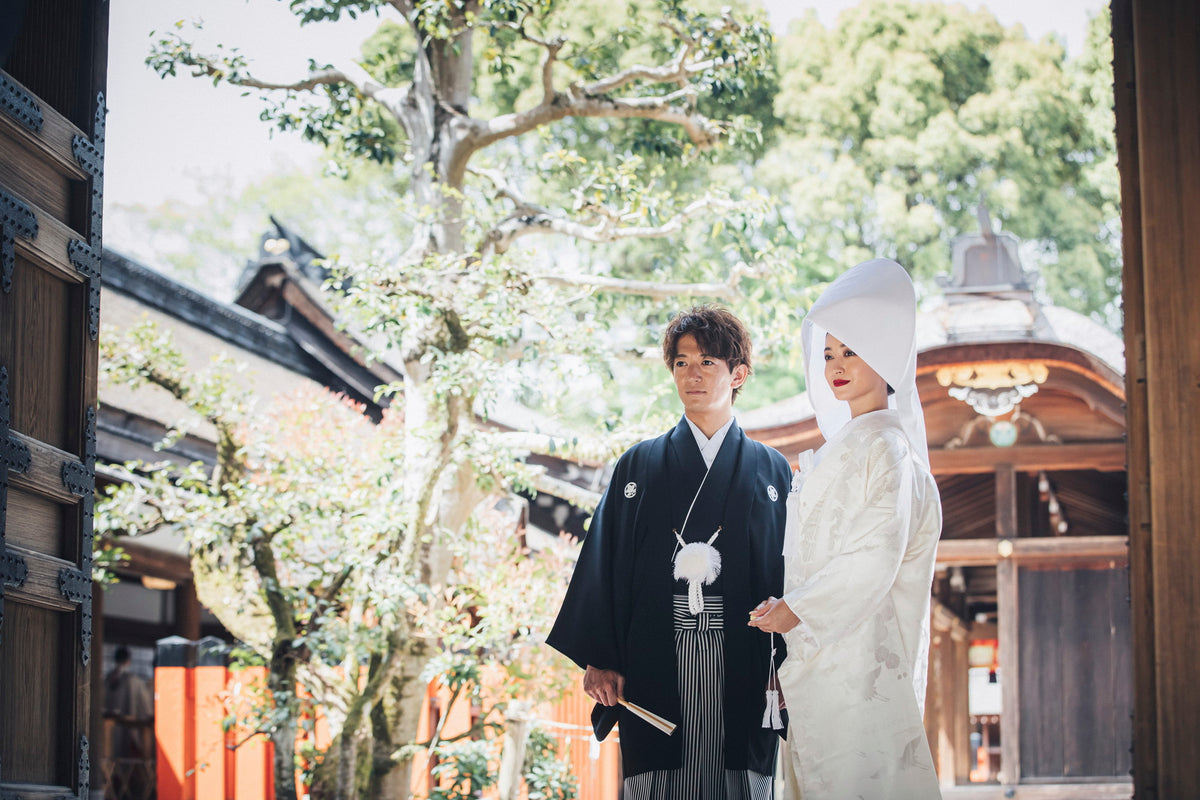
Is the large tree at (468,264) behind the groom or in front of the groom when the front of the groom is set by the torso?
behind

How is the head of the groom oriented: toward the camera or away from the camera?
toward the camera

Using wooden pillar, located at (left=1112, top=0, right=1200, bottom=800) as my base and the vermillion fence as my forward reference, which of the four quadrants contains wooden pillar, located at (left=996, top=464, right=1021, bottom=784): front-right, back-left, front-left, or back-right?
front-right

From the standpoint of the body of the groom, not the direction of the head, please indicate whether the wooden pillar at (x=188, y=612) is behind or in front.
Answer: behind

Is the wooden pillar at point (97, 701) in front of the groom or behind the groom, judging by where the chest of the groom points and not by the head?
behind

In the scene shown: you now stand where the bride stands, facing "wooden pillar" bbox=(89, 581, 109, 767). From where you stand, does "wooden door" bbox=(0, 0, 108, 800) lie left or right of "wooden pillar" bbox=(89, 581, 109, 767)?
left

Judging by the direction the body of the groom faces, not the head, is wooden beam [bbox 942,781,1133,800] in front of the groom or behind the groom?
behind

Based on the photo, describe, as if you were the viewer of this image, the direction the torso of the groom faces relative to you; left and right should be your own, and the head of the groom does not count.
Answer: facing the viewer

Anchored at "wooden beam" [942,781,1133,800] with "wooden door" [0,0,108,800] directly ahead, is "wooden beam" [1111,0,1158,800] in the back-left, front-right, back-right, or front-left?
front-left
